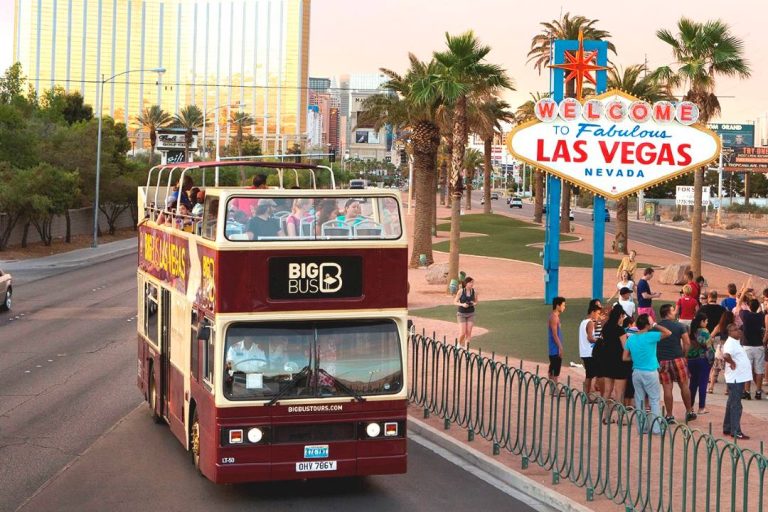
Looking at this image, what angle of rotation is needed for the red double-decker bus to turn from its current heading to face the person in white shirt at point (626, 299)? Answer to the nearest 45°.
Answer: approximately 135° to its left

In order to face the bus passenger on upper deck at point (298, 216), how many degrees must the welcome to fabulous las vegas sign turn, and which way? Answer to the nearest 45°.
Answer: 0° — it already faces them

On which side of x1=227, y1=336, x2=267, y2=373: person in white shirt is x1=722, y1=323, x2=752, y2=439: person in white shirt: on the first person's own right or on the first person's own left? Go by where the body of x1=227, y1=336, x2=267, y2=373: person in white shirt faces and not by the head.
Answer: on the first person's own left

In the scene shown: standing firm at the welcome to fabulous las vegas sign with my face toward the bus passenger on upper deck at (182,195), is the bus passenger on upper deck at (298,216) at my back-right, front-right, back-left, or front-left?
front-left

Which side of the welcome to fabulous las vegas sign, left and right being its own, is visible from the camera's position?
front

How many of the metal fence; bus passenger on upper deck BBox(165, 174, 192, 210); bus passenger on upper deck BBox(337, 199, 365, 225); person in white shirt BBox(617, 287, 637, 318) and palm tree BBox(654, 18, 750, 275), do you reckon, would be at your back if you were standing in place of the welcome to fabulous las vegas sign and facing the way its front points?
1

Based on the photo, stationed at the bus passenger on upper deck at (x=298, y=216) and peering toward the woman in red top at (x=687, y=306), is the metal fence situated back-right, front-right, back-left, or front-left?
front-right

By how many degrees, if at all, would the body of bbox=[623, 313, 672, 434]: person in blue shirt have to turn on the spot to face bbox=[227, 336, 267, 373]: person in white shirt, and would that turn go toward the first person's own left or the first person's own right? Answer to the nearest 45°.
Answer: approximately 135° to the first person's own left

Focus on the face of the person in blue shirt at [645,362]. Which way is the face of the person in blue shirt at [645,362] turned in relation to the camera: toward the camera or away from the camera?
away from the camera

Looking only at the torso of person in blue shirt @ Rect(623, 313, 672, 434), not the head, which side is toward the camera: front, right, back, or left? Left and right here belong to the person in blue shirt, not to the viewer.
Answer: back

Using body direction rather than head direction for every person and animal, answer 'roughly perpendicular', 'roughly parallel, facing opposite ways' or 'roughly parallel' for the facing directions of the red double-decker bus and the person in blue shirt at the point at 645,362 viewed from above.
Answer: roughly parallel, facing opposite ways

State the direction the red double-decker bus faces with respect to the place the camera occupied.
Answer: facing the viewer
